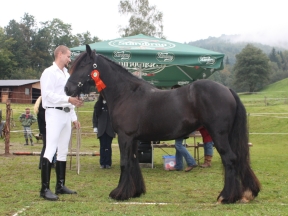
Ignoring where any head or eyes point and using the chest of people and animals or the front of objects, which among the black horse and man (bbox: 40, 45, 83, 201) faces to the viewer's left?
the black horse

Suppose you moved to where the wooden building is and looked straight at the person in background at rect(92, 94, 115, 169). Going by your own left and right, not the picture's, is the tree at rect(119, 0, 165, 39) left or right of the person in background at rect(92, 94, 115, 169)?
left

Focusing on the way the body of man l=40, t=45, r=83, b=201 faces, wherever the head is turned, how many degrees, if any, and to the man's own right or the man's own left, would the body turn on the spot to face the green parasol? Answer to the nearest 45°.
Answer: approximately 90° to the man's own left

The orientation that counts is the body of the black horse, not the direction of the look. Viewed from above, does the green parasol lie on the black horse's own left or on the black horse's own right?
on the black horse's own right

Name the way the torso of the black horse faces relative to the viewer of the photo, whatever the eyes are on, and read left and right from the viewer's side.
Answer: facing to the left of the viewer

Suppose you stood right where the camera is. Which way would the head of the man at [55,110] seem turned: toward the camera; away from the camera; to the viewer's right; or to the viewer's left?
to the viewer's right

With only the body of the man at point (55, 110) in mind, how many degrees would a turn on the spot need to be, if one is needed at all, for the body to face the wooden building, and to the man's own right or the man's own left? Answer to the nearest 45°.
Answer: approximately 135° to the man's own left

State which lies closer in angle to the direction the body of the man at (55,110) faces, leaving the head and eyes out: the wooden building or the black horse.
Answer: the black horse
